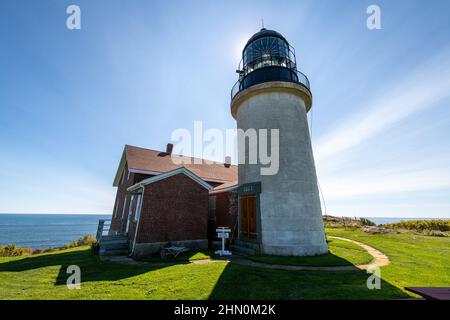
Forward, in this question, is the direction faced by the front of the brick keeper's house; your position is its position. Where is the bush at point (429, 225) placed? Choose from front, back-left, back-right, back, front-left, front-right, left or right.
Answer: back

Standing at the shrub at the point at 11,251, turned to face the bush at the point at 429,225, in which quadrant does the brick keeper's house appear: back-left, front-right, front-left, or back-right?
front-right

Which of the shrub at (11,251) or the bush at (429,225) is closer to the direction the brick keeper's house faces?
the shrub

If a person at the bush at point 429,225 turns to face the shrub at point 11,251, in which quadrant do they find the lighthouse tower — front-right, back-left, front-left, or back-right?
front-left

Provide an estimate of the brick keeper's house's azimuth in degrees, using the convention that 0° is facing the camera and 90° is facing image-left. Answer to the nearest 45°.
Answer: approximately 90°

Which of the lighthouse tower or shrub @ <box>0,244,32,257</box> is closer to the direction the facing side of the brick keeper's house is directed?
the shrub

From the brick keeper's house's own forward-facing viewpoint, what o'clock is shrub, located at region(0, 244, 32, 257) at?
The shrub is roughly at 1 o'clock from the brick keeper's house.
